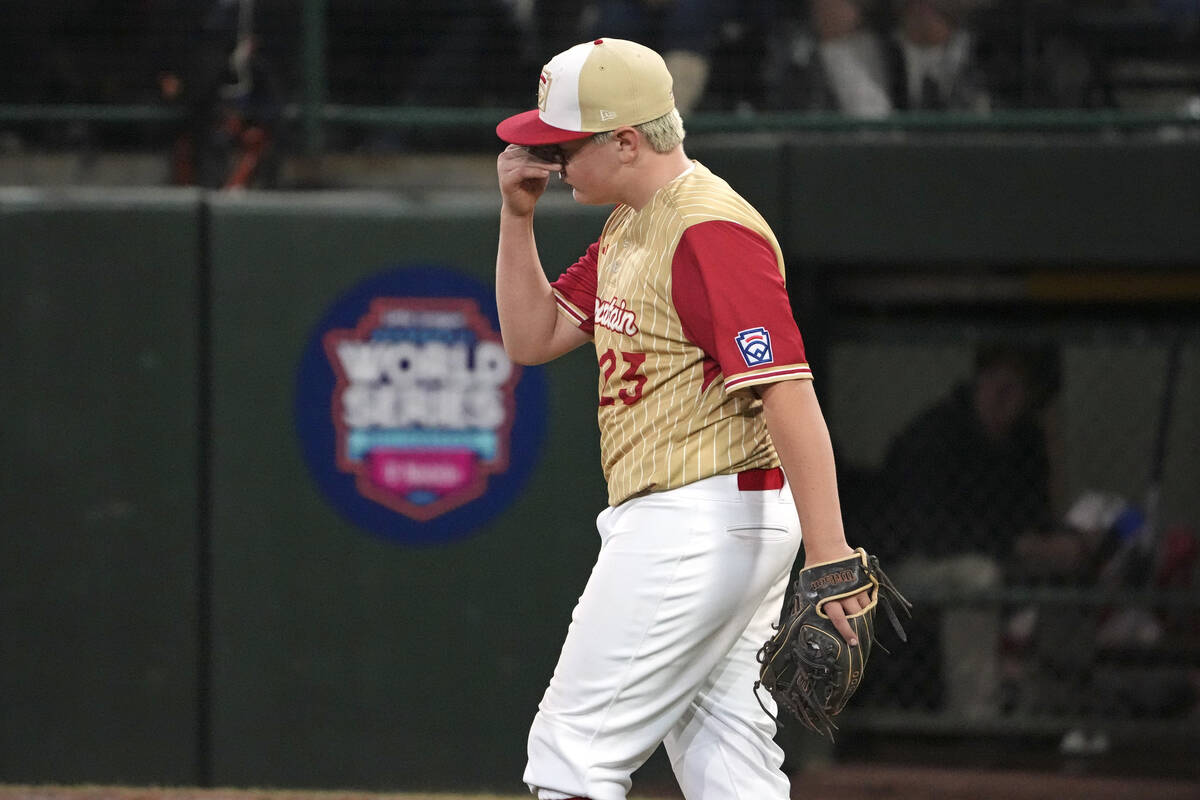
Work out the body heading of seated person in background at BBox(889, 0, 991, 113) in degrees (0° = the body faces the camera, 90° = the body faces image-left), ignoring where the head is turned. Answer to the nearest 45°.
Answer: approximately 0°

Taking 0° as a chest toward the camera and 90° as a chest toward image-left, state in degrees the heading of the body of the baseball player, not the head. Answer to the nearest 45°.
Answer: approximately 90°

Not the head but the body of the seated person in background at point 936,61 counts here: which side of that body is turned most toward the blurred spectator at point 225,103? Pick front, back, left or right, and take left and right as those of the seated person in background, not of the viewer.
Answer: right

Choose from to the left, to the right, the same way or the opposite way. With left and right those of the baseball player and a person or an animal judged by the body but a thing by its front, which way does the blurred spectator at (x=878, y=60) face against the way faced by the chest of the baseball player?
to the left

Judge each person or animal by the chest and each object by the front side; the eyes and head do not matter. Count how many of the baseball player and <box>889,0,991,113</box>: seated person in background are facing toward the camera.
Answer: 1

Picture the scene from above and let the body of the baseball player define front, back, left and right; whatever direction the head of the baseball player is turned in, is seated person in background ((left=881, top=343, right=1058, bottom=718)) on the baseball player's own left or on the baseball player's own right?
on the baseball player's own right

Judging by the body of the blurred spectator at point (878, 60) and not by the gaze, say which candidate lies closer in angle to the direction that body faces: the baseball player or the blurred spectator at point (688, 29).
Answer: the baseball player

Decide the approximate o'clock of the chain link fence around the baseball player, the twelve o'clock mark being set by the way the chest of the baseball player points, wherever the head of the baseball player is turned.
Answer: The chain link fence is roughly at 4 o'clock from the baseball player.
